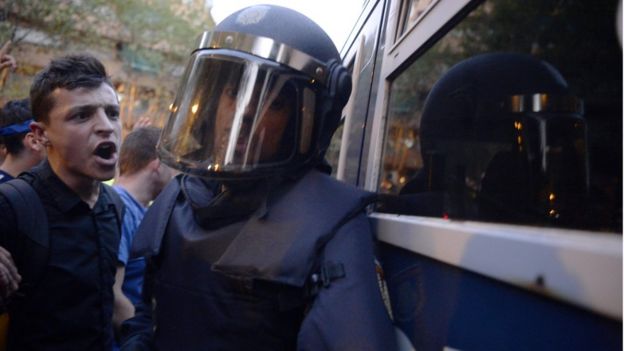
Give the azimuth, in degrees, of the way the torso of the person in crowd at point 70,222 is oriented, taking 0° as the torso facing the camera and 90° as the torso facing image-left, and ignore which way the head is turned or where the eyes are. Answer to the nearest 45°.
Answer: approximately 315°

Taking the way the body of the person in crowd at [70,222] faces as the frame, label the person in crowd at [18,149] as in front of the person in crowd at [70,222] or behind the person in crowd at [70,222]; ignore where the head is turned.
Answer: behind

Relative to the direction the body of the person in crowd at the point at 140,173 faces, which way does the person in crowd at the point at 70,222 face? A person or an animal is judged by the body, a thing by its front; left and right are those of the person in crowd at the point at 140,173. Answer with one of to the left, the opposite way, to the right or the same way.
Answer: to the right

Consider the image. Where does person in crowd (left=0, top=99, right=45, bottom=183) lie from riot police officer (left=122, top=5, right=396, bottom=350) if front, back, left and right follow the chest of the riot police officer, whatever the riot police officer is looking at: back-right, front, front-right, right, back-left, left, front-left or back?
right

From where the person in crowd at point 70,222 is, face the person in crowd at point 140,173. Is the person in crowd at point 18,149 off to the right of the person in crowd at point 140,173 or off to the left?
left

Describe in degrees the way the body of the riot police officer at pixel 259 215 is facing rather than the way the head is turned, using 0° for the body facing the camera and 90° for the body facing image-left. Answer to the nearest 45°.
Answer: approximately 45°

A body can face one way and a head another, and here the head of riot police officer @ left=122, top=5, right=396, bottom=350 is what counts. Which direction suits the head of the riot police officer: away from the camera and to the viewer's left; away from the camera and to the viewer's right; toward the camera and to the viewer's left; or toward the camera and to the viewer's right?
toward the camera and to the viewer's left

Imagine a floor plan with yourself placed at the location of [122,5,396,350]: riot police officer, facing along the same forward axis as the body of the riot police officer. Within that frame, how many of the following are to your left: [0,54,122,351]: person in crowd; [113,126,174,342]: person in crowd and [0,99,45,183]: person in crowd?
0

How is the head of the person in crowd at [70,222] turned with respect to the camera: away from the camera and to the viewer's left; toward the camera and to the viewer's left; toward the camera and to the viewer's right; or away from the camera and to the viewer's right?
toward the camera and to the viewer's right

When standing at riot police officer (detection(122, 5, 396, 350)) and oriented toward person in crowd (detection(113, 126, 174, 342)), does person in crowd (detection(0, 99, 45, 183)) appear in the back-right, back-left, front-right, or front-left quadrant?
front-left

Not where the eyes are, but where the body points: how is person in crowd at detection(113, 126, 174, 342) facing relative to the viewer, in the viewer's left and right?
facing away from the viewer and to the right of the viewer
